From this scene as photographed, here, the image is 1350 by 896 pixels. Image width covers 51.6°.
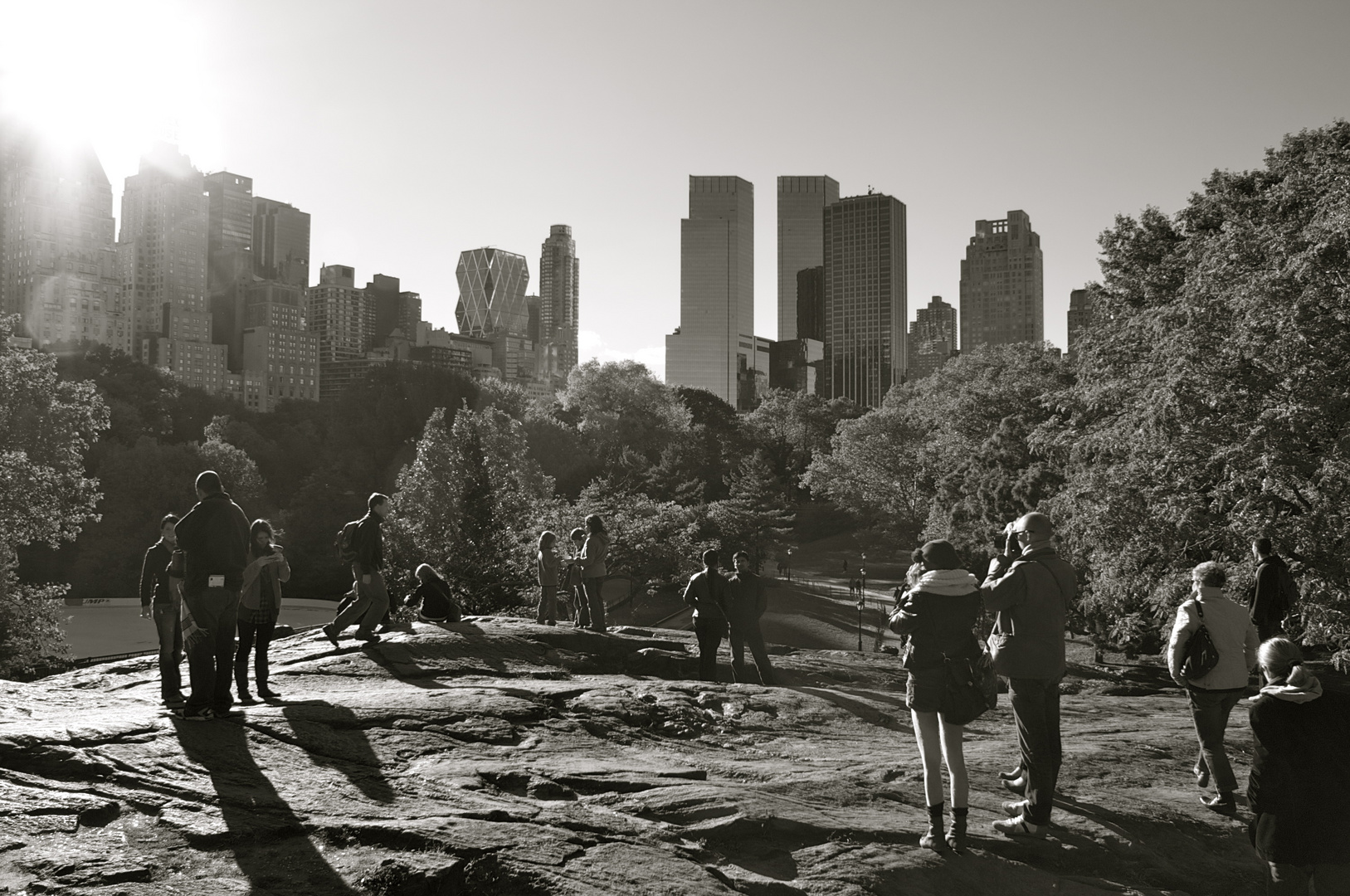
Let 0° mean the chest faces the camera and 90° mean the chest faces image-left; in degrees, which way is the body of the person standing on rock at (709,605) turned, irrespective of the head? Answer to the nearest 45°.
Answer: approximately 180°

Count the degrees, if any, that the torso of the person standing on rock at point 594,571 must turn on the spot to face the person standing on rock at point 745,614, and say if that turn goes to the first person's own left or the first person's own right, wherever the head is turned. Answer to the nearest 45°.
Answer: approximately 135° to the first person's own left

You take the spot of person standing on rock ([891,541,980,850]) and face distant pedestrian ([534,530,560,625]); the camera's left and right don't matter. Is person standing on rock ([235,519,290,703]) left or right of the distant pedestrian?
left
